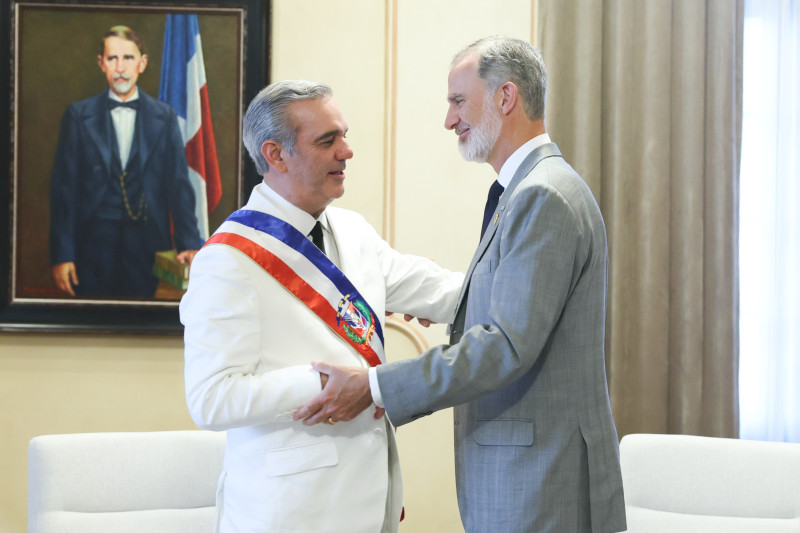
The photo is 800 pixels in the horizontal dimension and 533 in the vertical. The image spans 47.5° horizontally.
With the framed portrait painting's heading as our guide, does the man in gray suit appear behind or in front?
in front

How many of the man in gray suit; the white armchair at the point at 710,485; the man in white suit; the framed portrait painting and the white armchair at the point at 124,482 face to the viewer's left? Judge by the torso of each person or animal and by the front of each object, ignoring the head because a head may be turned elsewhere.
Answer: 1

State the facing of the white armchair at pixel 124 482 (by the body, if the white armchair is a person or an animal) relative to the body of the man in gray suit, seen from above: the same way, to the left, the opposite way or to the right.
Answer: to the left

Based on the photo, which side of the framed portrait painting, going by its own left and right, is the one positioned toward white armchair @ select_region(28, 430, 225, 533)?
front

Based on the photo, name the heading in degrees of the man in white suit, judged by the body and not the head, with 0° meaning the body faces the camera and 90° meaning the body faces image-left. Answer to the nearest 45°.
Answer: approximately 315°

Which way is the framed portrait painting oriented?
toward the camera

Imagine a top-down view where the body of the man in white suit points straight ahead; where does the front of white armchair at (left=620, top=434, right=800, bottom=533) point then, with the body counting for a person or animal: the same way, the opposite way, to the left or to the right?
to the right

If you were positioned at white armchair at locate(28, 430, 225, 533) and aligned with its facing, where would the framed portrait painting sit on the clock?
The framed portrait painting is roughly at 6 o'clock from the white armchair.

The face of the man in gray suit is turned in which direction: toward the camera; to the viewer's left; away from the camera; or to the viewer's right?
to the viewer's left

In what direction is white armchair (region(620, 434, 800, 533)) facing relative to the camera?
toward the camera

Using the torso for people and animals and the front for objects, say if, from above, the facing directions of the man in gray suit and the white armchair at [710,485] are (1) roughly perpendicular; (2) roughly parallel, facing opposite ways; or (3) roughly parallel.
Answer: roughly perpendicular

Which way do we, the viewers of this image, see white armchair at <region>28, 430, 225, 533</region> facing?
facing the viewer

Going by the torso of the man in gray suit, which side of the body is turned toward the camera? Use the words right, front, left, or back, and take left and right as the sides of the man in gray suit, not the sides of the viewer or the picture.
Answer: left
